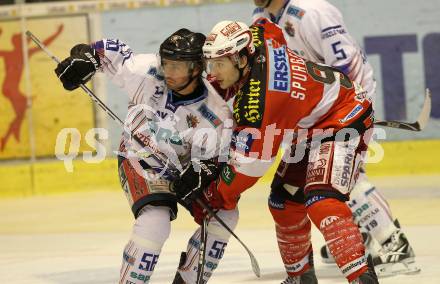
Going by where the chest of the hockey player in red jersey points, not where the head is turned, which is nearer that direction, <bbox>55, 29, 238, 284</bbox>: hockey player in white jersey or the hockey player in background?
the hockey player in white jersey

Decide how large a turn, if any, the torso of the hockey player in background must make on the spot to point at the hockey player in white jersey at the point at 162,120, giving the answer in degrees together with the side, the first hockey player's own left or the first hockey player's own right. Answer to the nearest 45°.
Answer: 0° — they already face them

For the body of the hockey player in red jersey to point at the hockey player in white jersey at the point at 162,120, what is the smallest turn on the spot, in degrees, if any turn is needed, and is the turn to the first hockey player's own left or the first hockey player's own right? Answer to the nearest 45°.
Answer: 0° — they already face them

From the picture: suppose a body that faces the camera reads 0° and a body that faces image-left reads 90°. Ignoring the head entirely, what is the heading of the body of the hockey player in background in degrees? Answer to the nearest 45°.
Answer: approximately 45°

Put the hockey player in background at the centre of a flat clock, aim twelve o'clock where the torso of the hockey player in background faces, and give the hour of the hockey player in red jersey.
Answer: The hockey player in red jersey is roughly at 11 o'clock from the hockey player in background.

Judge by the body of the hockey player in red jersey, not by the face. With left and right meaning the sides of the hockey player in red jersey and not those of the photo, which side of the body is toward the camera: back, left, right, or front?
left
